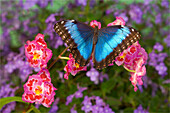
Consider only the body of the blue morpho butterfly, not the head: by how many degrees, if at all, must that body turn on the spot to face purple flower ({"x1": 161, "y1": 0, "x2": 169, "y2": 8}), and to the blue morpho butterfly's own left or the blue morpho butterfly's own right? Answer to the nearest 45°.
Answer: approximately 45° to the blue morpho butterfly's own right

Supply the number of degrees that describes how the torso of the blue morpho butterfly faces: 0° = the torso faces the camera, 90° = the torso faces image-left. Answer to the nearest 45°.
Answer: approximately 180°
